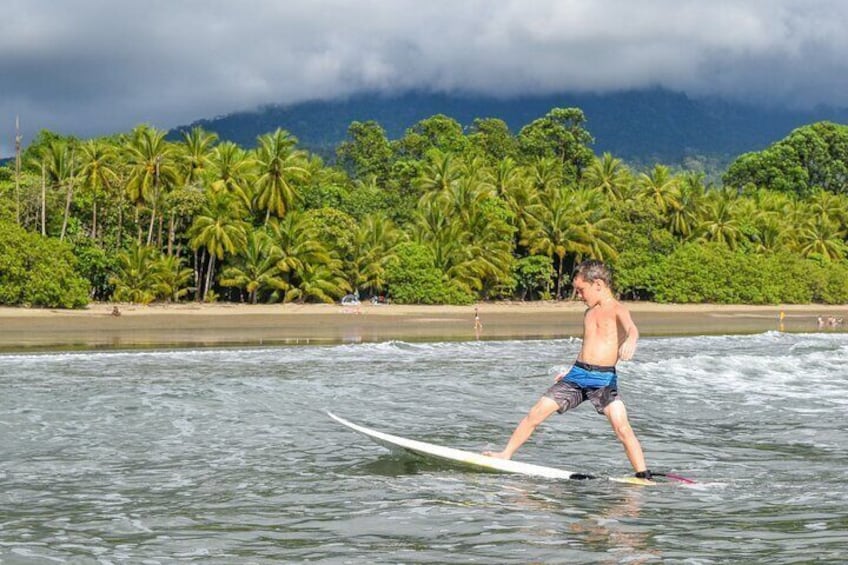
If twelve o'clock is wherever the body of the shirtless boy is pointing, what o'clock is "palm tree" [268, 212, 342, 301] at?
The palm tree is roughly at 4 o'clock from the shirtless boy.

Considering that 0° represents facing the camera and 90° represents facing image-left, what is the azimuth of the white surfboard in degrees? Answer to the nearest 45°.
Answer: approximately 90°

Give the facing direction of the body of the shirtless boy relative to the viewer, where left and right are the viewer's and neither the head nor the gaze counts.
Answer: facing the viewer and to the left of the viewer

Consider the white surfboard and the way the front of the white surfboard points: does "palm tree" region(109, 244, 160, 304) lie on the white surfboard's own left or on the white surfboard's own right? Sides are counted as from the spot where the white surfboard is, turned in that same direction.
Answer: on the white surfboard's own right

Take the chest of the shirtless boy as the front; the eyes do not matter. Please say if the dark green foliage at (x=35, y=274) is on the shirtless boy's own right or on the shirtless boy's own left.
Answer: on the shirtless boy's own right

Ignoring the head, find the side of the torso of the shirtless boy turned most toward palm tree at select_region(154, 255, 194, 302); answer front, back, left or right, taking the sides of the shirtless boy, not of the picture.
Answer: right

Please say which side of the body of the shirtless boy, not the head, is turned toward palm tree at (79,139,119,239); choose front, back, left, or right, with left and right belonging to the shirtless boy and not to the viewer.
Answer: right

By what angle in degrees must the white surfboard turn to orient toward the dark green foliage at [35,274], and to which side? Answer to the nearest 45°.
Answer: approximately 45° to its right
